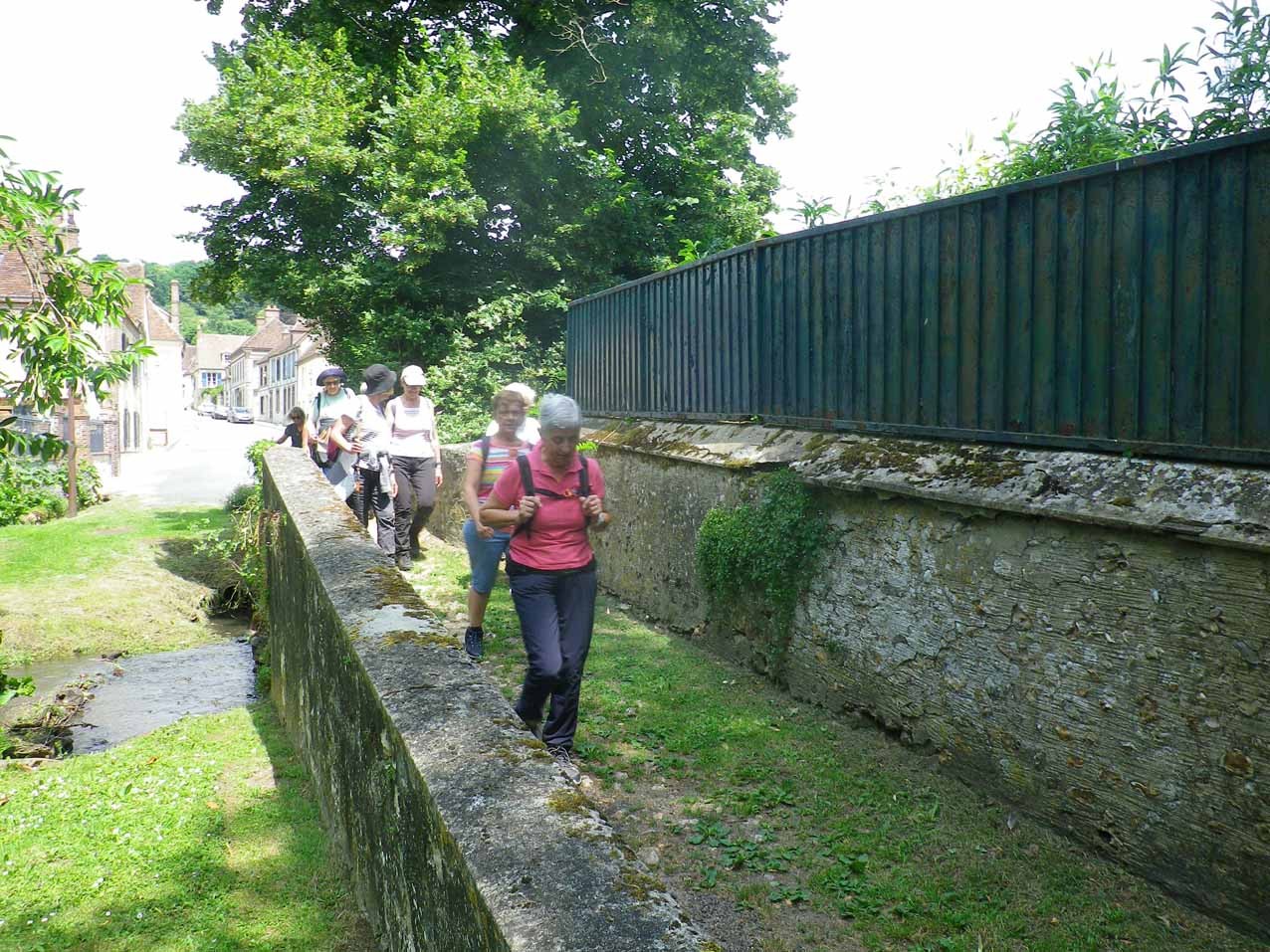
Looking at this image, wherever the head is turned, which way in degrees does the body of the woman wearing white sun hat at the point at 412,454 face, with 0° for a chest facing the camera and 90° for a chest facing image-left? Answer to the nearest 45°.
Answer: approximately 0°

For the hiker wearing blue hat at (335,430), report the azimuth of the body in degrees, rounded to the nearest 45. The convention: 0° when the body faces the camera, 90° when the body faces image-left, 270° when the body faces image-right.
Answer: approximately 0°

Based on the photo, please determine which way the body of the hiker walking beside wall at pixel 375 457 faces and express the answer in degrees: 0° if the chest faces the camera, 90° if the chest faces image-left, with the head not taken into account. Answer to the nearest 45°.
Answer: approximately 315°

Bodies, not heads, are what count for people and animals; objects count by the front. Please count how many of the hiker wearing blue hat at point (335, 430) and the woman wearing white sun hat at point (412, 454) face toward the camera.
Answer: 2

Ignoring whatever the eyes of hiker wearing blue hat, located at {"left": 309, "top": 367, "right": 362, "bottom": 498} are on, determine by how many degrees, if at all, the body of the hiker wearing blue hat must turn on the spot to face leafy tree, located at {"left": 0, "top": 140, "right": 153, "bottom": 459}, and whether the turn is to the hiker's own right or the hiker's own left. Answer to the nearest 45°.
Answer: approximately 45° to the hiker's own right

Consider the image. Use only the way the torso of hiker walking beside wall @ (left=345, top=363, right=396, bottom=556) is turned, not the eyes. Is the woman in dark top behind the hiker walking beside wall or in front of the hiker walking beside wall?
behind
